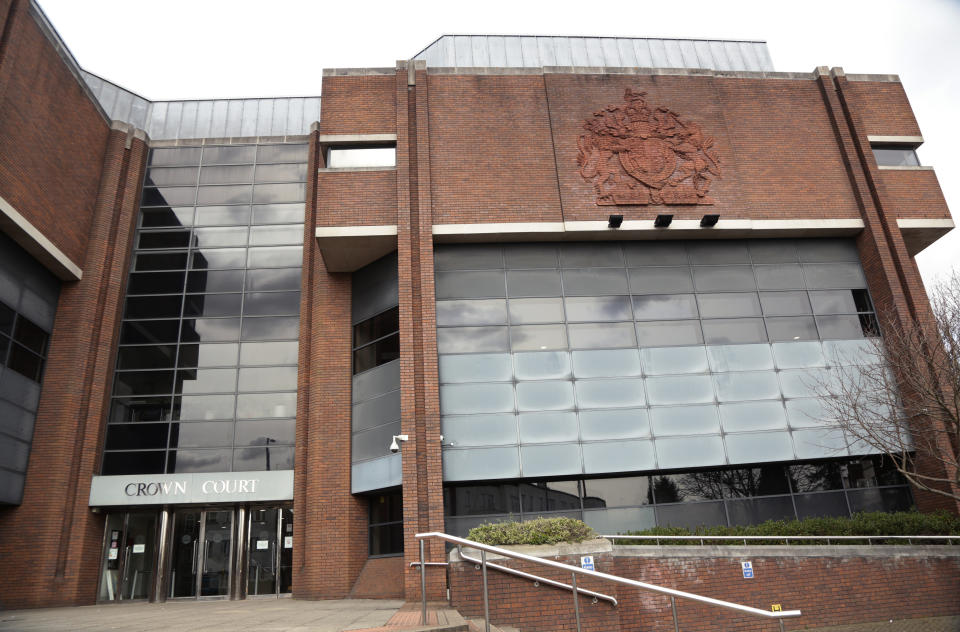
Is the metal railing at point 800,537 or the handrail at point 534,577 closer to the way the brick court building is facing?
the handrail

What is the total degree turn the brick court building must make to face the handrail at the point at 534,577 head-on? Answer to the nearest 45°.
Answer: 0° — it already faces it

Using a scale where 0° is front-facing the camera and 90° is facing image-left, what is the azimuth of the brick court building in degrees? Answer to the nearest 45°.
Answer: approximately 0°
